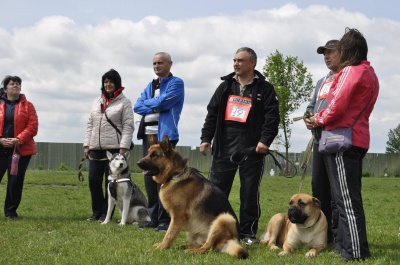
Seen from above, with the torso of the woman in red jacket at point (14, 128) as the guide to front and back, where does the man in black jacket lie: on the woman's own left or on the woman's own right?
on the woman's own left

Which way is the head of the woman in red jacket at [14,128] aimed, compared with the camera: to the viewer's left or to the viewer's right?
to the viewer's right

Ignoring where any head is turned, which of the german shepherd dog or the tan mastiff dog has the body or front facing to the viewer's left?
the german shepherd dog

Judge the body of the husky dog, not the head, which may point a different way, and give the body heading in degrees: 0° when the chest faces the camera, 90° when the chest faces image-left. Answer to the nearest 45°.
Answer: approximately 45°

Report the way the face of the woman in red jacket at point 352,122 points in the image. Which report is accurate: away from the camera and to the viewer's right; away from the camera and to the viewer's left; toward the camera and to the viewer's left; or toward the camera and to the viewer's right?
away from the camera and to the viewer's left

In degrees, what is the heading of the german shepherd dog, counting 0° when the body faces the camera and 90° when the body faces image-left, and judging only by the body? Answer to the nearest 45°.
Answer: approximately 90°

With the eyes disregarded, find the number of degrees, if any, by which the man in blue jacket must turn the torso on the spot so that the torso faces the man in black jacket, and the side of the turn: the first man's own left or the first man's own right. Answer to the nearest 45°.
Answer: approximately 90° to the first man's own left

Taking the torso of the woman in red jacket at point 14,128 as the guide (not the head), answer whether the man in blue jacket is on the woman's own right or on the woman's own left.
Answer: on the woman's own left

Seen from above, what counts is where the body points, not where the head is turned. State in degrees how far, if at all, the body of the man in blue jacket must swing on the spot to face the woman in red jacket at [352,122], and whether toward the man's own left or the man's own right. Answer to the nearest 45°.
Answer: approximately 90° to the man's own left

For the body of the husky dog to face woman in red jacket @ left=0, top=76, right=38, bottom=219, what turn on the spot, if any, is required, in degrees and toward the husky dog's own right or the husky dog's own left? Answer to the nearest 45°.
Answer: approximately 45° to the husky dog's own right

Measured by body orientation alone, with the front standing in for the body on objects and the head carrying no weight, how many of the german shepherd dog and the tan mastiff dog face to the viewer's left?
1

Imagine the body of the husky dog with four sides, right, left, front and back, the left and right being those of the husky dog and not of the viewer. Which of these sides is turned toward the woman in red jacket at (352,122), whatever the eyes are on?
left
